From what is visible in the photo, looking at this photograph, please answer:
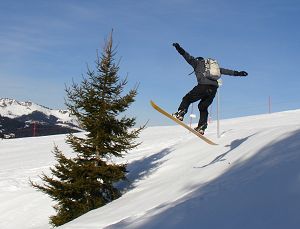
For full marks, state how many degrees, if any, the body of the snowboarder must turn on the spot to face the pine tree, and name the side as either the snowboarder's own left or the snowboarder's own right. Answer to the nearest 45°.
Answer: approximately 45° to the snowboarder's own left

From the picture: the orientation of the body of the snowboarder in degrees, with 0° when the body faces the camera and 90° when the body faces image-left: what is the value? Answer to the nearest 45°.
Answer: approximately 135°
